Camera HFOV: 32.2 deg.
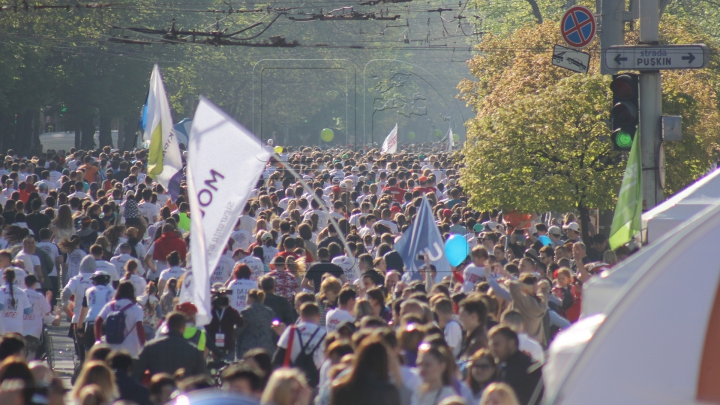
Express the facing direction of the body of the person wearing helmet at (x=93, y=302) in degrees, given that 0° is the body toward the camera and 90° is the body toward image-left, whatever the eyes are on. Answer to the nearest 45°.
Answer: approximately 180°

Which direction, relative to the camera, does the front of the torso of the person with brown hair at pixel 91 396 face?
away from the camera

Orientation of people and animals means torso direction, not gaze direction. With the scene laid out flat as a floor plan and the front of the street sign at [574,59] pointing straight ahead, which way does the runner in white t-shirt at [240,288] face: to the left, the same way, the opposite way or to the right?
the opposite way

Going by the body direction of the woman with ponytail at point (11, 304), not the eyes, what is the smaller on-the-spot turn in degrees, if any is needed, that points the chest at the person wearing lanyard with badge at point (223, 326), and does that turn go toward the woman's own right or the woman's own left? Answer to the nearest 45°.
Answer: approximately 135° to the woman's own right

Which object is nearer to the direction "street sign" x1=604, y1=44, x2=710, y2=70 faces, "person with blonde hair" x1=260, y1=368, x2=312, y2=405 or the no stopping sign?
the person with blonde hair

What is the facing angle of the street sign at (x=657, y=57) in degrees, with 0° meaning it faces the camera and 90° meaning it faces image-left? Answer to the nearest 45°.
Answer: approximately 0°

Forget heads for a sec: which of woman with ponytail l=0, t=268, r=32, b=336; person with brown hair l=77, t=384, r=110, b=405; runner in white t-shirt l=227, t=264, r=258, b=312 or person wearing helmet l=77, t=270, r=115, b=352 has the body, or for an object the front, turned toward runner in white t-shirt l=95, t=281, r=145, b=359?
the person with brown hair

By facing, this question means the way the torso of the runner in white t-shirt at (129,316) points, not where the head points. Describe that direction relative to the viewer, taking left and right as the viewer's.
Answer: facing away from the viewer
